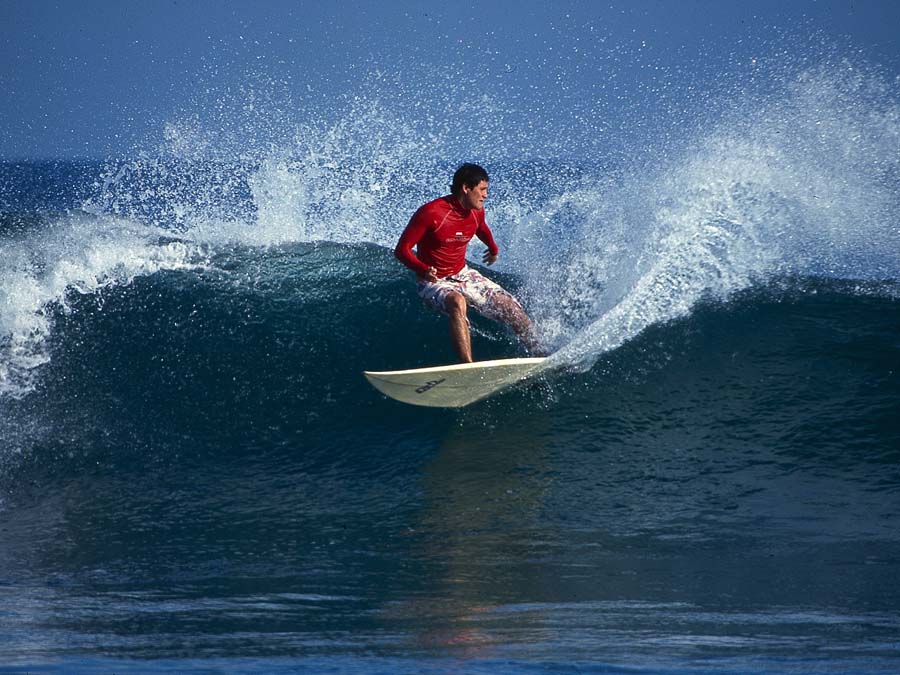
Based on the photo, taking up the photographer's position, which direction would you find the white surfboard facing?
facing to the left of the viewer
